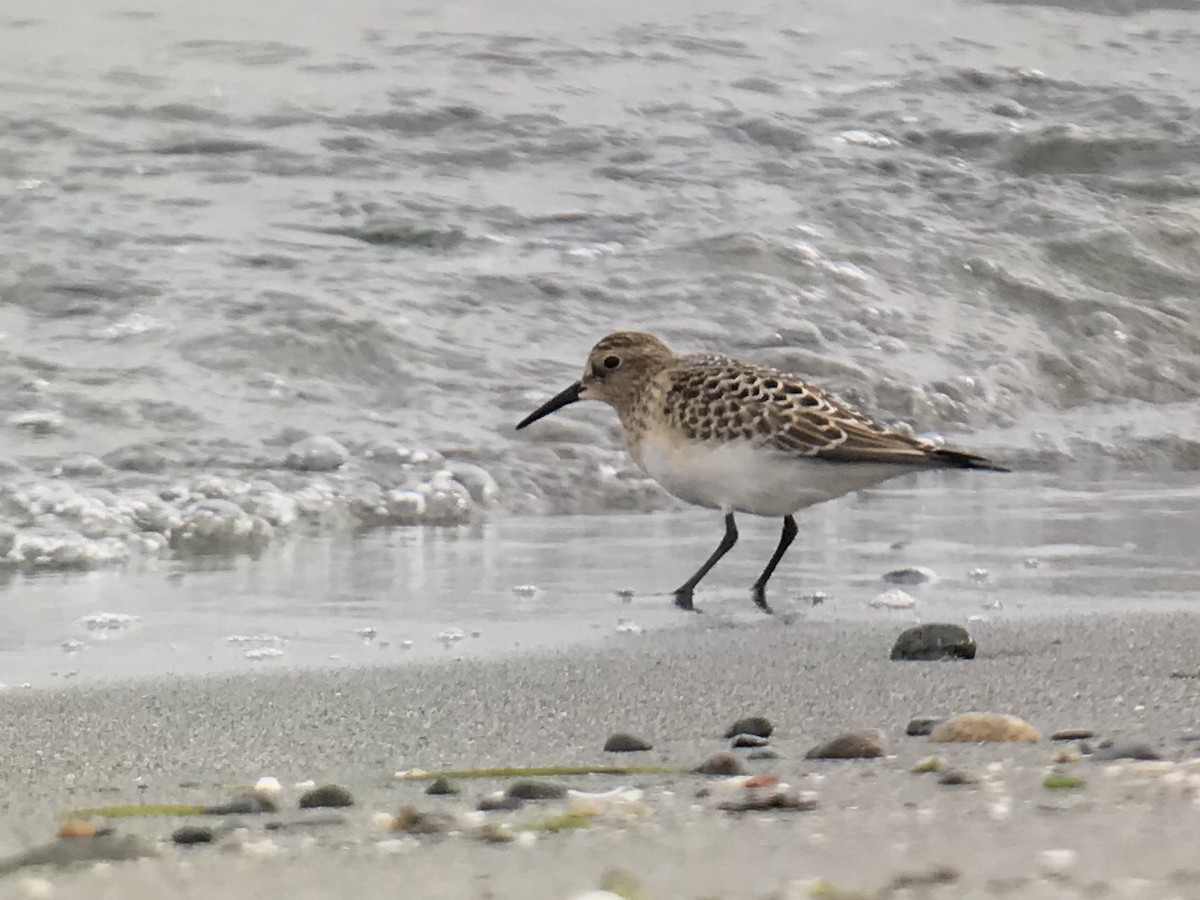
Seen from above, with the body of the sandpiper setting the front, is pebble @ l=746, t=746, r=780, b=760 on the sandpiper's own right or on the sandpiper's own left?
on the sandpiper's own left

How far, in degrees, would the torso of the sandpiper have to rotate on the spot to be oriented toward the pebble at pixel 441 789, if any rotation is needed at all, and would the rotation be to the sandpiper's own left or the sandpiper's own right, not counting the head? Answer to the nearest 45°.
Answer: approximately 90° to the sandpiper's own left

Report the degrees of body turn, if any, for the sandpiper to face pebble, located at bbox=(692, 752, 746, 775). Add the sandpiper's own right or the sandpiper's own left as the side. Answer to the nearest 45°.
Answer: approximately 90° to the sandpiper's own left

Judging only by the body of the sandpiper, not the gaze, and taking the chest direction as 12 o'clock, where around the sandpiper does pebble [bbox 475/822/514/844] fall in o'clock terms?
The pebble is roughly at 9 o'clock from the sandpiper.

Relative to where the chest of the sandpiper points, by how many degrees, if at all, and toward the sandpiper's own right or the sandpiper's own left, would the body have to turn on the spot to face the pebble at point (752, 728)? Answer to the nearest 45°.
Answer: approximately 90° to the sandpiper's own left

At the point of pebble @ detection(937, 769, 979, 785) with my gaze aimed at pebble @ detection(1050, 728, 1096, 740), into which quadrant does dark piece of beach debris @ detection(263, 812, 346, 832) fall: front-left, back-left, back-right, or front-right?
back-left

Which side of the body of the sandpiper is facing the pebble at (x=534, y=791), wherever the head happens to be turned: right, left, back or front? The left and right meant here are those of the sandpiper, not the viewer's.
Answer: left

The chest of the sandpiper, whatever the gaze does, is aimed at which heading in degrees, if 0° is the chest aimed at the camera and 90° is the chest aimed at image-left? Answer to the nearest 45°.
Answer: approximately 90°
